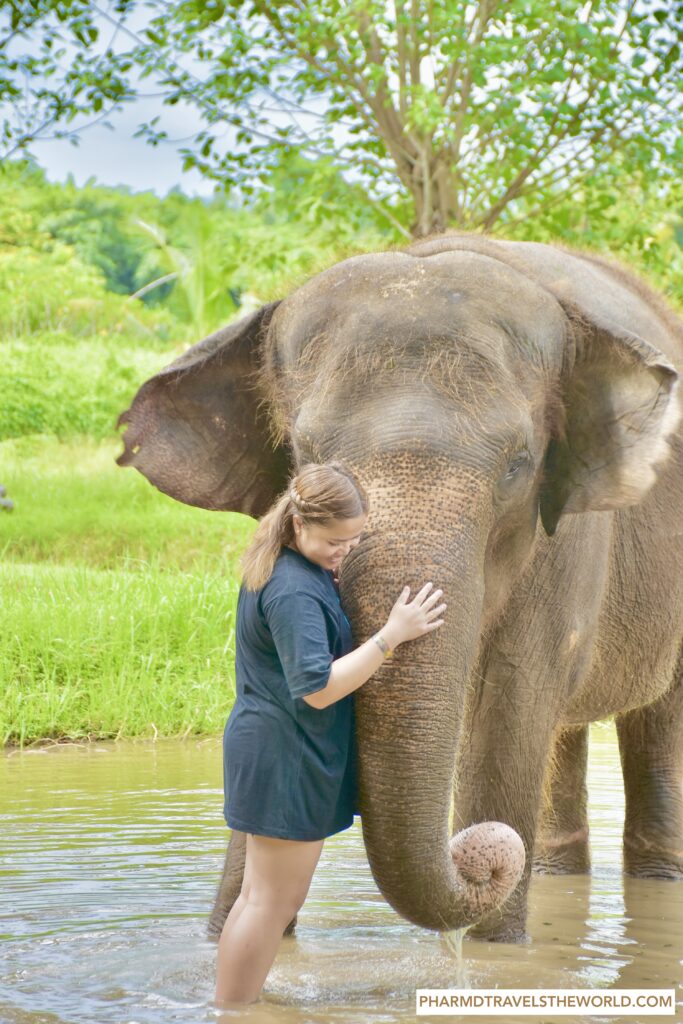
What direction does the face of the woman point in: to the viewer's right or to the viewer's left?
to the viewer's right

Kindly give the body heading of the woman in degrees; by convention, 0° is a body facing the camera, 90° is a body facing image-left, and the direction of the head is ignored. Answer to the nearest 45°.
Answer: approximately 270°
